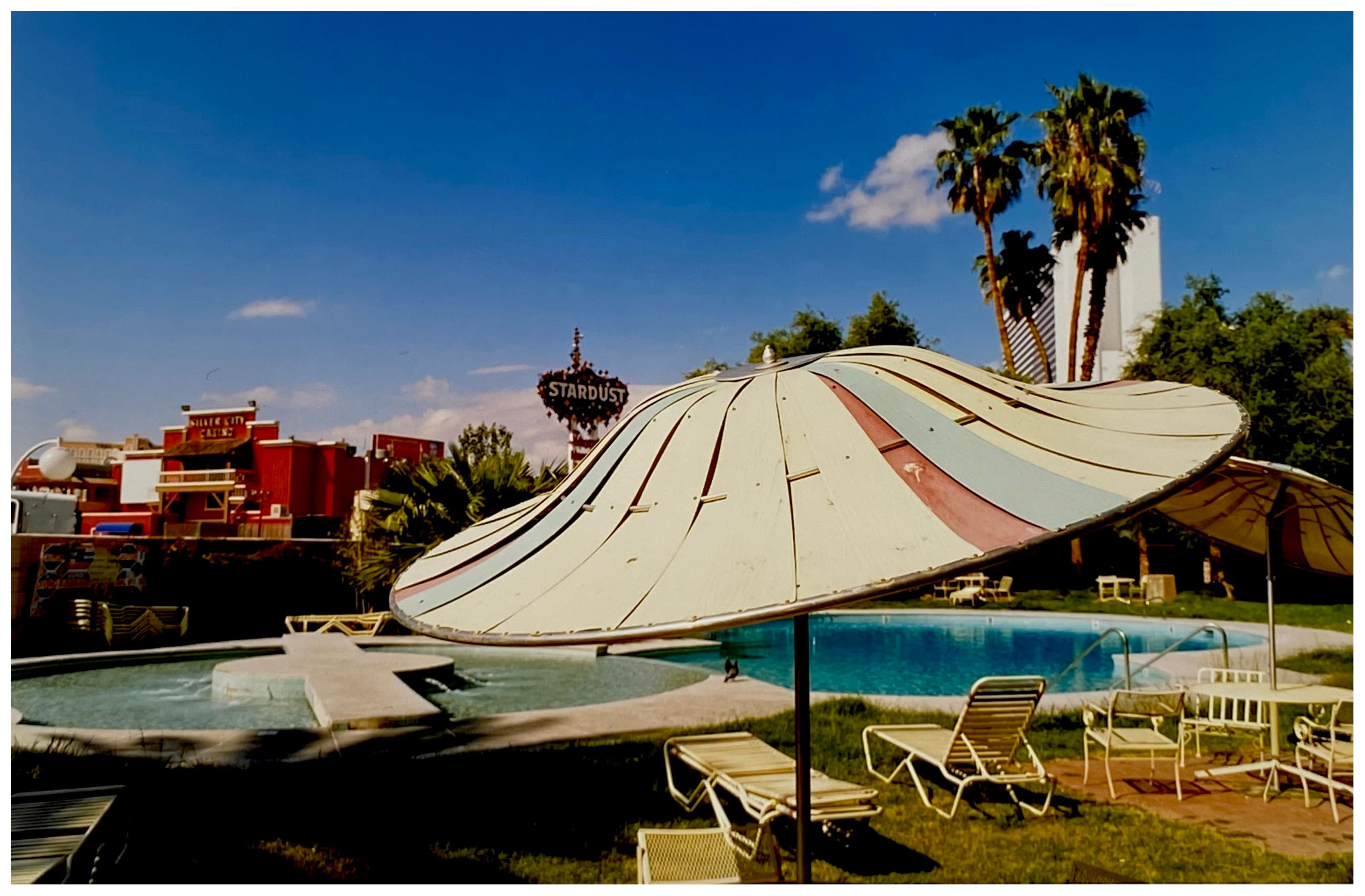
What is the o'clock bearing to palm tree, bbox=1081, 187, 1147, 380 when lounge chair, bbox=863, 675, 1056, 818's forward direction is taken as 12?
The palm tree is roughly at 2 o'clock from the lounge chair.

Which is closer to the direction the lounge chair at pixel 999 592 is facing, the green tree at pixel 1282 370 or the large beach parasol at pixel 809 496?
the large beach parasol

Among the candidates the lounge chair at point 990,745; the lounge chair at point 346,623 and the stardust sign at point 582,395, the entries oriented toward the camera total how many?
1

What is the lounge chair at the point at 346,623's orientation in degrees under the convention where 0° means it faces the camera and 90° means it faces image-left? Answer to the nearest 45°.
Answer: approximately 90°

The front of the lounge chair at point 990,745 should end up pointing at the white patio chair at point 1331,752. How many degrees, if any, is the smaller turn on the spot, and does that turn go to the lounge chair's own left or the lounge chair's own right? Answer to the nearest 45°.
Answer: approximately 135° to the lounge chair's own right

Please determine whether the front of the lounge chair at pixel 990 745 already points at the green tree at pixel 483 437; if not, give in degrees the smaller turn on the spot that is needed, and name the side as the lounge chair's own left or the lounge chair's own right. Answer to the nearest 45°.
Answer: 0° — it already faces it

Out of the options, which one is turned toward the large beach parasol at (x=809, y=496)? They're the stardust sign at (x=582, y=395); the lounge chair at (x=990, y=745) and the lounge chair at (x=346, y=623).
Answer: the stardust sign

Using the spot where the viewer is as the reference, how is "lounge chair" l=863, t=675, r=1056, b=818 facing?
facing away from the viewer and to the left of the viewer

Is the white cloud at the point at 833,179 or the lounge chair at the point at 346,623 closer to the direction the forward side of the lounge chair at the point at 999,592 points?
the lounge chair

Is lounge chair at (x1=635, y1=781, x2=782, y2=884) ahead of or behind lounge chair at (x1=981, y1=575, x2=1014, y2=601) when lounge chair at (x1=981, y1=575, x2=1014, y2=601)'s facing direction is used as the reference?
ahead

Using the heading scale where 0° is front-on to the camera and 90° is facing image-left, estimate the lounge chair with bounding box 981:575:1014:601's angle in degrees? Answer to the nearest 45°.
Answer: approximately 45°
